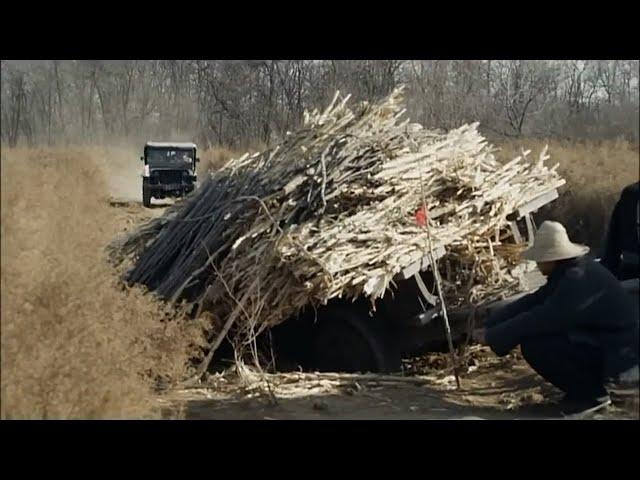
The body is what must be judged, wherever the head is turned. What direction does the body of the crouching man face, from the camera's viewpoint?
to the viewer's left

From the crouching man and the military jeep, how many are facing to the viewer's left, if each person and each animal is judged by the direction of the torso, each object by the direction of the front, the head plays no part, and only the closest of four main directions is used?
1

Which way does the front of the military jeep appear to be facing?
toward the camera

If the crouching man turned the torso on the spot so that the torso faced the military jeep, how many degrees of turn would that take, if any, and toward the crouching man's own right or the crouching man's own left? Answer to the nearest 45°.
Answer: approximately 45° to the crouching man's own right

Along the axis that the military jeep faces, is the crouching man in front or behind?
in front

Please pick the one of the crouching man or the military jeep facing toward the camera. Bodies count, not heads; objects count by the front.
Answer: the military jeep
